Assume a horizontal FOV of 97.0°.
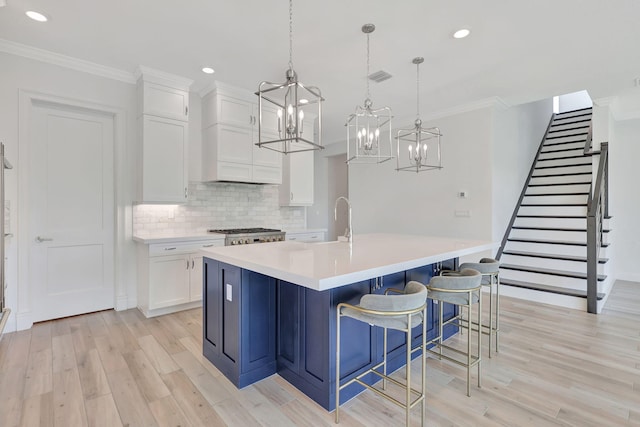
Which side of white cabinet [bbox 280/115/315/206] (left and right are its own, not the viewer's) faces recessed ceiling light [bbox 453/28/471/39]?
front

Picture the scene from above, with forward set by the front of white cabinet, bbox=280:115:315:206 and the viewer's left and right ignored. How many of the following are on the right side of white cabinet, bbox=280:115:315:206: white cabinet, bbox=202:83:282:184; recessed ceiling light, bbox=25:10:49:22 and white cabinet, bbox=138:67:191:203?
3

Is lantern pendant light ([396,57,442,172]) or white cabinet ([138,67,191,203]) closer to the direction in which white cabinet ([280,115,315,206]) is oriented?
the lantern pendant light

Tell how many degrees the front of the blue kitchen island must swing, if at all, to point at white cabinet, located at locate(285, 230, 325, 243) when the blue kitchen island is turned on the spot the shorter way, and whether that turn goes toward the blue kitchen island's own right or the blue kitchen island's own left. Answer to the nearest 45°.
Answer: approximately 135° to the blue kitchen island's own left

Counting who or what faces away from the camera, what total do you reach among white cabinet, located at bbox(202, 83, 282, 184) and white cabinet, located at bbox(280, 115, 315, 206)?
0

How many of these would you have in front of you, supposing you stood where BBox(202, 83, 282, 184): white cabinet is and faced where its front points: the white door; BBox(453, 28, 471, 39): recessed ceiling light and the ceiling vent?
2

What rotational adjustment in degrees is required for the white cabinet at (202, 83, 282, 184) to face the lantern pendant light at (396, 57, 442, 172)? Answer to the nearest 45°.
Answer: approximately 45° to its left

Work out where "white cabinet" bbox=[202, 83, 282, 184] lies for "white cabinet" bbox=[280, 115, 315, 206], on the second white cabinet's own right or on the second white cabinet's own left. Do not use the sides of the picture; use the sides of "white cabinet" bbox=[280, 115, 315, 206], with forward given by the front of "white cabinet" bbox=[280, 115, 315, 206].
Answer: on the second white cabinet's own right

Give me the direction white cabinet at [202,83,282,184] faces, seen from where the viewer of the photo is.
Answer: facing the viewer and to the right of the viewer
